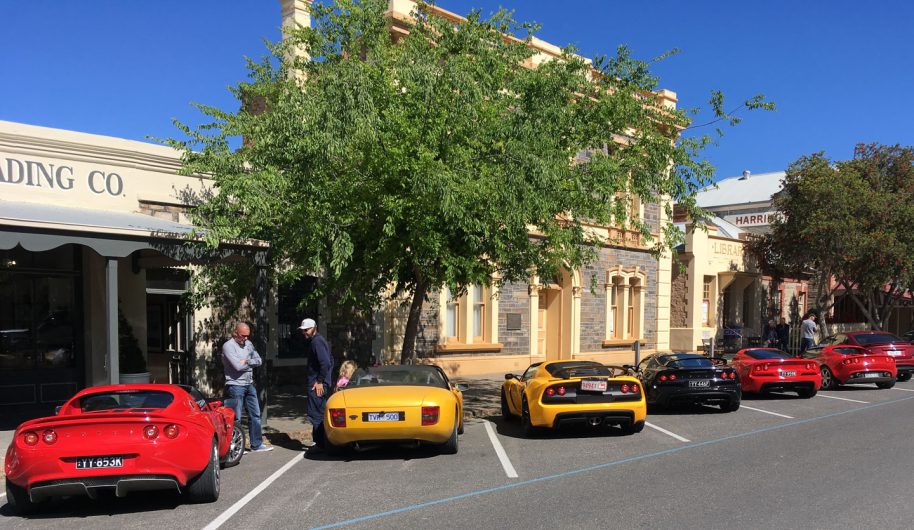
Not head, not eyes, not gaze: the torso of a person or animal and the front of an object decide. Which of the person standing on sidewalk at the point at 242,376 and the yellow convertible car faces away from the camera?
the yellow convertible car

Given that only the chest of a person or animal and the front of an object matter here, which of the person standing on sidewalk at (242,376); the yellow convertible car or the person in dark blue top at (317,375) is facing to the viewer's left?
the person in dark blue top at (317,375)

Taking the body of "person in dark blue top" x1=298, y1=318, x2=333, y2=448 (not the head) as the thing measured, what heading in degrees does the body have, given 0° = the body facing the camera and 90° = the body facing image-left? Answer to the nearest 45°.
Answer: approximately 90°

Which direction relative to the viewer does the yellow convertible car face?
away from the camera

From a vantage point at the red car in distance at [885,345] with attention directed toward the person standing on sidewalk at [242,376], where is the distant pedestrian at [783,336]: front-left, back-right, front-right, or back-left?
back-right

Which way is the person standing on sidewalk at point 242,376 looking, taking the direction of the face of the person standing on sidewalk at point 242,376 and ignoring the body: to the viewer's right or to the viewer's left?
to the viewer's right

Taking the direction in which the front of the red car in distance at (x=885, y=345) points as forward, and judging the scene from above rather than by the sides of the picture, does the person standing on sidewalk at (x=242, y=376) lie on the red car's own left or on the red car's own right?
on the red car's own left

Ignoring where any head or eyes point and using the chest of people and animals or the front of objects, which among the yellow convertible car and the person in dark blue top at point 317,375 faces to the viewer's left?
the person in dark blue top
